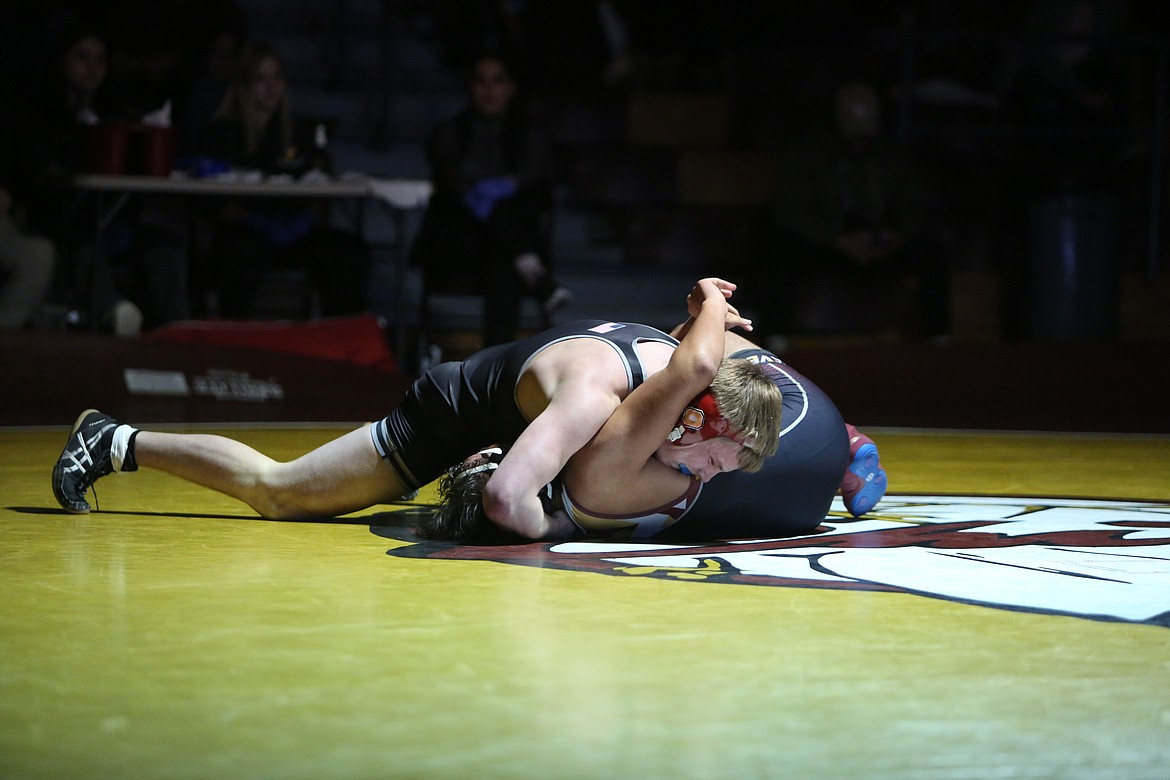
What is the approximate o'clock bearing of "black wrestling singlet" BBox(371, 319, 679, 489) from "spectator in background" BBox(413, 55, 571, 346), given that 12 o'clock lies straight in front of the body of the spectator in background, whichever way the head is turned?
The black wrestling singlet is roughly at 12 o'clock from the spectator in background.

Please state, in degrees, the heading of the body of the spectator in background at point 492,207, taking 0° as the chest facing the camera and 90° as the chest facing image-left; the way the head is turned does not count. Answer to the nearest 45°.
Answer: approximately 0°

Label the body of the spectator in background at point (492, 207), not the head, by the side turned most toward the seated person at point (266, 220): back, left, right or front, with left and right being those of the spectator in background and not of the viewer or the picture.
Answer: right

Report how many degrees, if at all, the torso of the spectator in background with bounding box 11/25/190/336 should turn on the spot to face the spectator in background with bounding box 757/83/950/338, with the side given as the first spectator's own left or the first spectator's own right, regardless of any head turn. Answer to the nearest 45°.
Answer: approximately 45° to the first spectator's own left

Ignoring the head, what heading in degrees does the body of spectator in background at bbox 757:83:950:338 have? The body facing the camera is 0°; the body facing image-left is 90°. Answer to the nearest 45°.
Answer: approximately 0°

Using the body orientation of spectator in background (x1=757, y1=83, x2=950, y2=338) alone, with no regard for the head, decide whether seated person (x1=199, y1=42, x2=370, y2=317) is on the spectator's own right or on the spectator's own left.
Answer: on the spectator's own right
